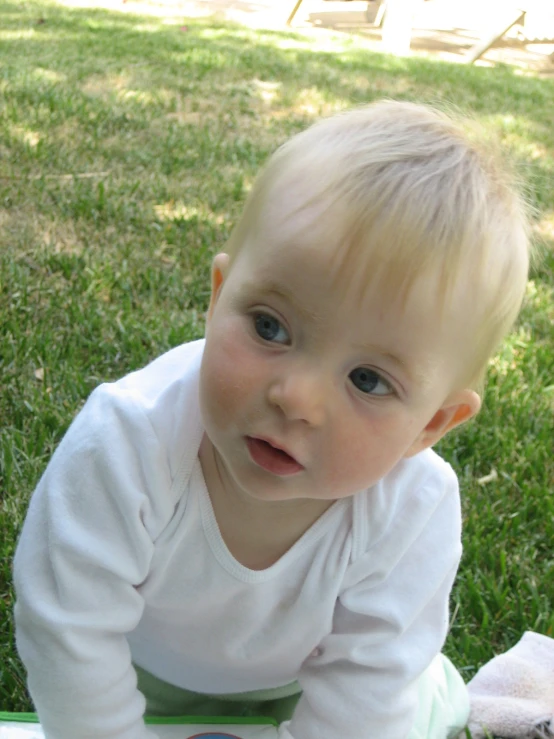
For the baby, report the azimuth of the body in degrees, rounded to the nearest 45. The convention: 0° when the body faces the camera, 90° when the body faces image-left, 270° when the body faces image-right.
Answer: approximately 0°
